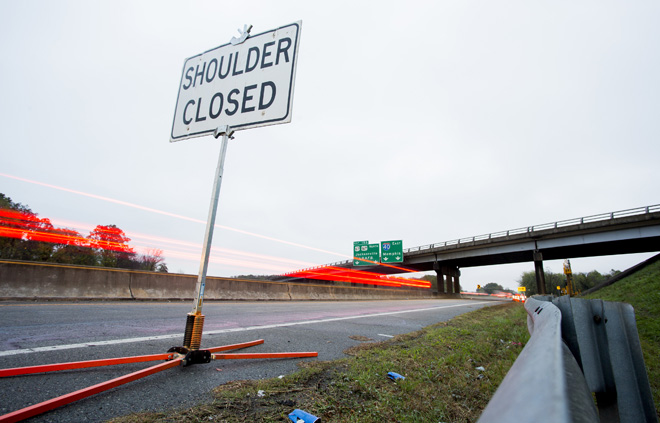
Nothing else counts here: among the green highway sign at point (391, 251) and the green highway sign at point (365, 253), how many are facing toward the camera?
2

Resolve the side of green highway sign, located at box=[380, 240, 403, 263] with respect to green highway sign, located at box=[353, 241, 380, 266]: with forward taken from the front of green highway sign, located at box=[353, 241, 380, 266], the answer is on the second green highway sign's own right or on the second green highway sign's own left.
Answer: on the second green highway sign's own left

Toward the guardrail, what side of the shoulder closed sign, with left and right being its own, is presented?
left

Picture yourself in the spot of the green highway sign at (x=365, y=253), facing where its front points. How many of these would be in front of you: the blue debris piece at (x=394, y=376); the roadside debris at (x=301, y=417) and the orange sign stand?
3

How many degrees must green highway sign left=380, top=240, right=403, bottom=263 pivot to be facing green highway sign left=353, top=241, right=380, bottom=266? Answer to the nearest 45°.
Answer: approximately 90° to its right

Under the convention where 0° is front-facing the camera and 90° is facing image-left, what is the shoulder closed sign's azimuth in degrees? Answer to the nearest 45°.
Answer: approximately 45°

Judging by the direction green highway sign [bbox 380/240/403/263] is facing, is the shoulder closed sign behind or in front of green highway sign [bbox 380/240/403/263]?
in front

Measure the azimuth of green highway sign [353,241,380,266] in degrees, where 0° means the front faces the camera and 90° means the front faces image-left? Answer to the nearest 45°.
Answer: approximately 0°
